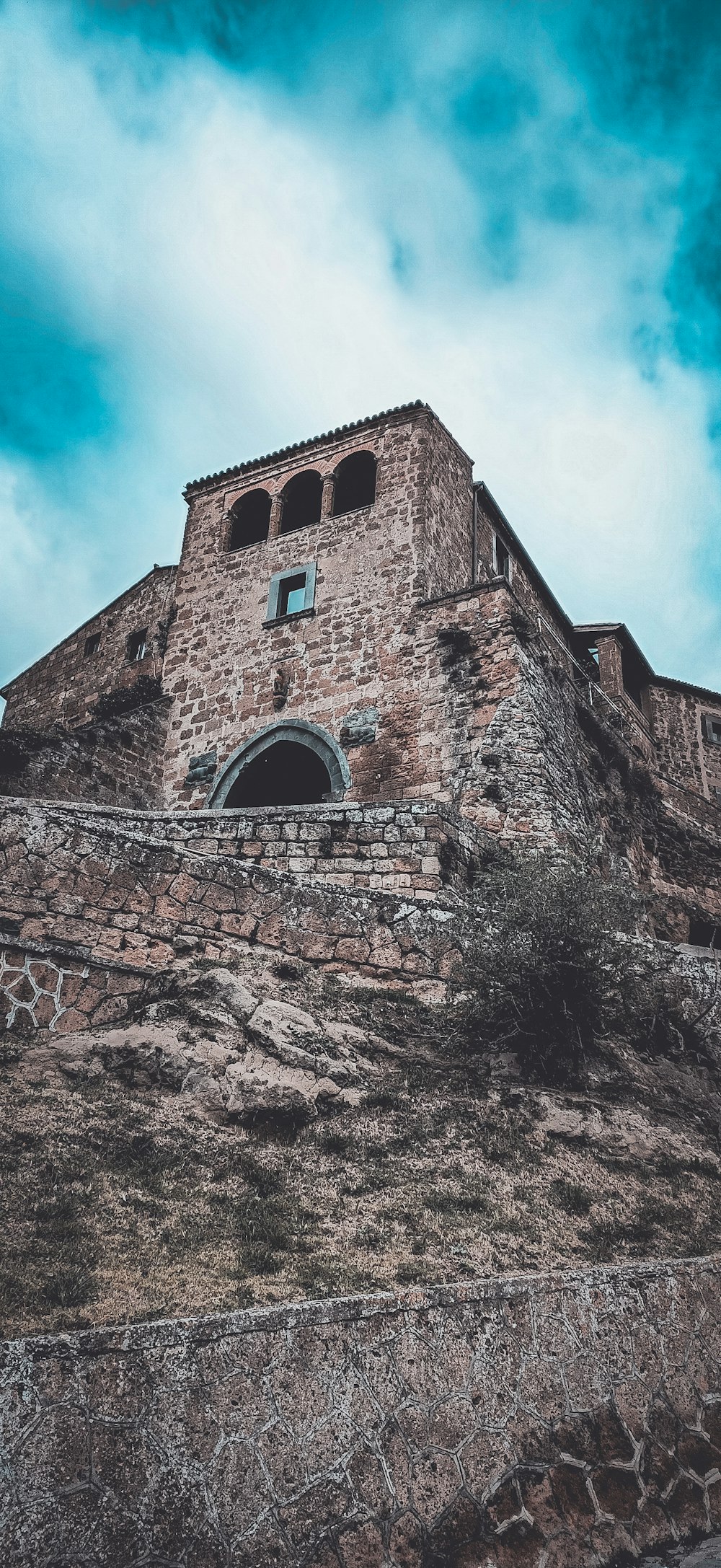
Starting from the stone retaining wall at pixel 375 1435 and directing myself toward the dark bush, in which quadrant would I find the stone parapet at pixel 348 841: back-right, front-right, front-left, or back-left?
front-left

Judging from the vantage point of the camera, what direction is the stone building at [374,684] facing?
facing the viewer and to the left of the viewer

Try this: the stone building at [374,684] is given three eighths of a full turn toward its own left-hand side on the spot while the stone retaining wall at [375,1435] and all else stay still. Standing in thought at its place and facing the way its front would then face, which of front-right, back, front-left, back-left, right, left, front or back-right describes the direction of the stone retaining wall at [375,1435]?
right

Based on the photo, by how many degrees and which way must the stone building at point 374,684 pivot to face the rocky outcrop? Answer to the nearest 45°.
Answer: approximately 45° to its left

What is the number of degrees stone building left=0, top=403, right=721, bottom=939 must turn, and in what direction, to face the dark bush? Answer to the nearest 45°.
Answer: approximately 45° to its left

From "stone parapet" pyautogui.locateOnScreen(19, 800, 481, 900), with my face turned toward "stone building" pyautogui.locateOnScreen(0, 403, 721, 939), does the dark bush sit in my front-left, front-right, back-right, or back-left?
back-right
